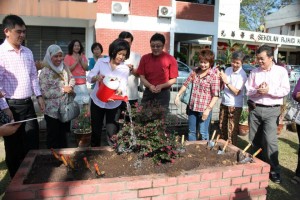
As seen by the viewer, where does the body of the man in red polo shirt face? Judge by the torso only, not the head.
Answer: toward the camera

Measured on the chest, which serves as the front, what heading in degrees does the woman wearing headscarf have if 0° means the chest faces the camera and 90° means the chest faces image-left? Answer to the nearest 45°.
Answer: approximately 315°

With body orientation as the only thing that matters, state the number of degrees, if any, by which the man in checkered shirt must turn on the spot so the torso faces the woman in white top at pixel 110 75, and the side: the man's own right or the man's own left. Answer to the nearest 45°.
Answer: approximately 45° to the man's own left

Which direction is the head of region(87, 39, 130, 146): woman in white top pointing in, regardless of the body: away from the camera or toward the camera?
toward the camera

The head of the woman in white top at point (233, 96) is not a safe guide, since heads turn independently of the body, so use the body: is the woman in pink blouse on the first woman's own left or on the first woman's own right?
on the first woman's own right

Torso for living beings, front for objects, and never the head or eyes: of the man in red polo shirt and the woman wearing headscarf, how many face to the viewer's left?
0

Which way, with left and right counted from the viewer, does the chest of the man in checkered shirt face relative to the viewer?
facing the viewer and to the right of the viewer

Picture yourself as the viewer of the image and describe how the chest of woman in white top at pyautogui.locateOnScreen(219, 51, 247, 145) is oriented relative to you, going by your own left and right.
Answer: facing the viewer and to the left of the viewer

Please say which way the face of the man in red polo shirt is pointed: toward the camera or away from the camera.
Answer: toward the camera

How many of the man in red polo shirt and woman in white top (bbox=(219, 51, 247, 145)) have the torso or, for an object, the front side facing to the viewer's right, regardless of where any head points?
0

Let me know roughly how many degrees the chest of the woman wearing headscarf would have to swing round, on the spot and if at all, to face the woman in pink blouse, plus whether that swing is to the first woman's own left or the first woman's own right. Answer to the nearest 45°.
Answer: approximately 135° to the first woman's own left

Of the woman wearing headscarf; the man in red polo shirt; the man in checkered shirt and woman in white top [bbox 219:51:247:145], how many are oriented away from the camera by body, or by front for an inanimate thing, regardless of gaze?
0

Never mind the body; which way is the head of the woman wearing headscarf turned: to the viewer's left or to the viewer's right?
to the viewer's right

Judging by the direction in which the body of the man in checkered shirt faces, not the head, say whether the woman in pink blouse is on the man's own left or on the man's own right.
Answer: on the man's own left

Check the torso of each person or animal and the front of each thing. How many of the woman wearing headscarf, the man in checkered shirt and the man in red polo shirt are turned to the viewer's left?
0
